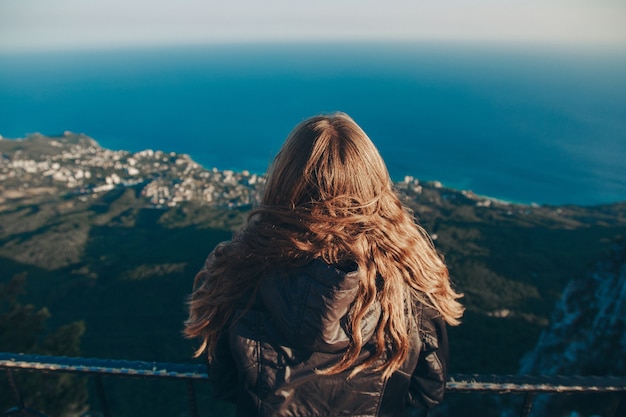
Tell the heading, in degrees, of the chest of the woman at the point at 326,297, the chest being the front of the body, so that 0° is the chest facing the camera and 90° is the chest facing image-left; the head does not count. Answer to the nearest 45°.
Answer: approximately 180°

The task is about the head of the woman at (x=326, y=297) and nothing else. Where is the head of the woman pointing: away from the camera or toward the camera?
away from the camera
